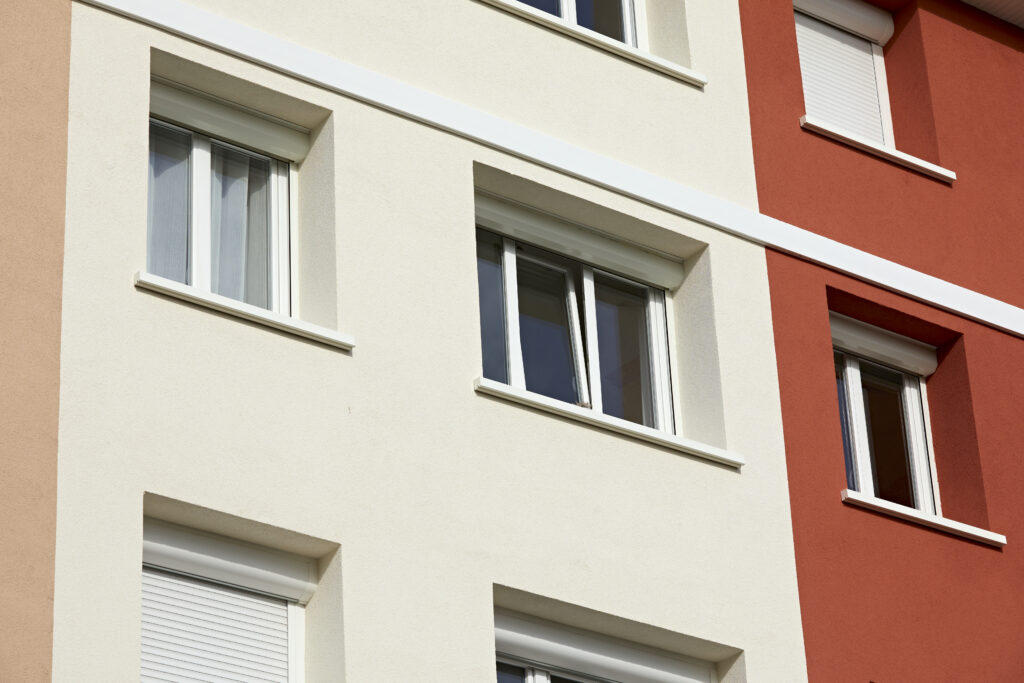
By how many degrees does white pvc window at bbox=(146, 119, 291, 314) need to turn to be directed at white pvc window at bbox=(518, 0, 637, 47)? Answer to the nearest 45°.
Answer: approximately 90° to its left

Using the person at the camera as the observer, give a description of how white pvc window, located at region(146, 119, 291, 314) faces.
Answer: facing the viewer and to the right of the viewer

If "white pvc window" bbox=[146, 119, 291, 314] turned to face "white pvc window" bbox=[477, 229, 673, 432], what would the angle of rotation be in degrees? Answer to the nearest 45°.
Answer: approximately 90° to its left

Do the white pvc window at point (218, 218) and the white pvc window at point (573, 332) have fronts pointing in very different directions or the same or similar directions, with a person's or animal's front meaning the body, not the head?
same or similar directions

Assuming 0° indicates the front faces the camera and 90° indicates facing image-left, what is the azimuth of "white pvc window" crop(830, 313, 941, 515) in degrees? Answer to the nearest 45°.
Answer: approximately 315°

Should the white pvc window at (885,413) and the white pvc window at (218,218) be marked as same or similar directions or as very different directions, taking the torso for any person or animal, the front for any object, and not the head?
same or similar directions

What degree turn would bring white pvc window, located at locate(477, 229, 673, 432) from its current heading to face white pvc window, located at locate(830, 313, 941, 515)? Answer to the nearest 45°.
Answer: approximately 90° to its left

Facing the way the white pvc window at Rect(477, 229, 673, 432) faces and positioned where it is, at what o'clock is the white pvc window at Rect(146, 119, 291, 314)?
the white pvc window at Rect(146, 119, 291, 314) is roughly at 3 o'clock from the white pvc window at Rect(477, 229, 673, 432).
